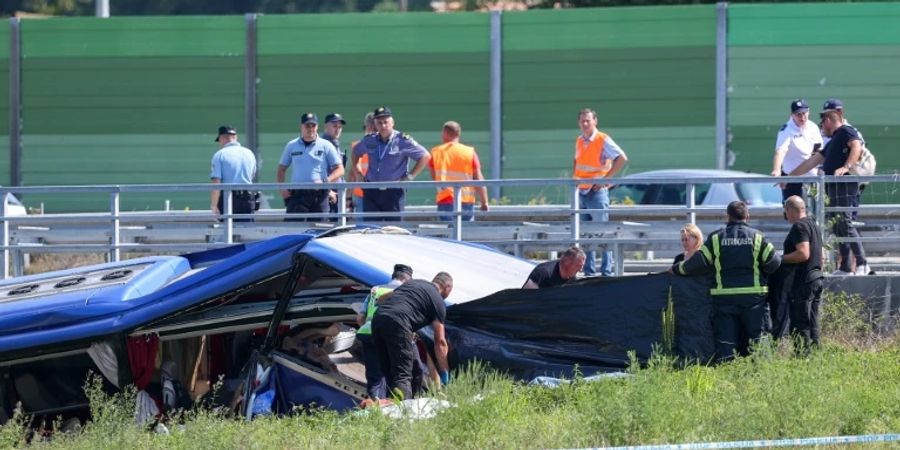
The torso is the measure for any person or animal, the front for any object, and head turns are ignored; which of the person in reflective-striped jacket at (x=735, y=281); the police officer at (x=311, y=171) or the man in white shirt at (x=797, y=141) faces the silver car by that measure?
the person in reflective-striped jacket at (x=735, y=281)

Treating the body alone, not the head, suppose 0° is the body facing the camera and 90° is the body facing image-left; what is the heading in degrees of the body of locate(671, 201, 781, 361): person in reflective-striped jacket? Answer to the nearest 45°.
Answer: approximately 180°

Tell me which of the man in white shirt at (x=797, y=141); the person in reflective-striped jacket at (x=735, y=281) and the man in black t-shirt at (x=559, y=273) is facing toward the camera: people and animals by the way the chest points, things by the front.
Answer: the man in white shirt

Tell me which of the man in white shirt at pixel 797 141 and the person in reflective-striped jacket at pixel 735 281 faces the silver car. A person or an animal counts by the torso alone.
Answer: the person in reflective-striped jacket

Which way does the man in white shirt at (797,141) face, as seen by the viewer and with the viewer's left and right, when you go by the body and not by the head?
facing the viewer

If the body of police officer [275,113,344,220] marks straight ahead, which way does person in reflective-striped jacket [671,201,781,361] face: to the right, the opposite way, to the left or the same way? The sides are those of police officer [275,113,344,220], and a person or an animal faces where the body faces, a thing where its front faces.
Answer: the opposite way

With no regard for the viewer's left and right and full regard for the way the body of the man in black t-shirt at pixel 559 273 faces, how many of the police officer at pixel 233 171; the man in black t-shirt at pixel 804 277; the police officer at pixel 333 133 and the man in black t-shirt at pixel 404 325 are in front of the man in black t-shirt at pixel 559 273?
1

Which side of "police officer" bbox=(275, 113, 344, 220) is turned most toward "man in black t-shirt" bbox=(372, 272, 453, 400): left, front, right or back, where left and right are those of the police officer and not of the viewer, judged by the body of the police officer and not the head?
front

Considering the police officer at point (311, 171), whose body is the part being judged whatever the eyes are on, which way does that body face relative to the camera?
toward the camera

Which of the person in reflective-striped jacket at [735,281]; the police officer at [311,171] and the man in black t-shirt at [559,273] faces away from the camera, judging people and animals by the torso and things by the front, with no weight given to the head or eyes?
the person in reflective-striped jacket at [735,281]

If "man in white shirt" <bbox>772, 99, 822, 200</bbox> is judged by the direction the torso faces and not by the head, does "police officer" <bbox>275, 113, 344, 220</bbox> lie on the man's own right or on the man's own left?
on the man's own right

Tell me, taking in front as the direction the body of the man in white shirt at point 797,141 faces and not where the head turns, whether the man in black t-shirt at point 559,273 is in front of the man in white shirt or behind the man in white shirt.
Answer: in front
